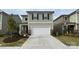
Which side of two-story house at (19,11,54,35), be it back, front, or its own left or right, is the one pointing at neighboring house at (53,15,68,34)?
left

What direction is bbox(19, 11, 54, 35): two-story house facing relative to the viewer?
toward the camera

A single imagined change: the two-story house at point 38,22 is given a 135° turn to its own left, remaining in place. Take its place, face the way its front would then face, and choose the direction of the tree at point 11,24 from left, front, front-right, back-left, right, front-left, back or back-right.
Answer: back-left

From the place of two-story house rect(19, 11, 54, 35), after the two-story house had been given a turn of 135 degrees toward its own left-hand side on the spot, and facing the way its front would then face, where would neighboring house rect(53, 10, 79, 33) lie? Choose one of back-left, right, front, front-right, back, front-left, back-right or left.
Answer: front-right

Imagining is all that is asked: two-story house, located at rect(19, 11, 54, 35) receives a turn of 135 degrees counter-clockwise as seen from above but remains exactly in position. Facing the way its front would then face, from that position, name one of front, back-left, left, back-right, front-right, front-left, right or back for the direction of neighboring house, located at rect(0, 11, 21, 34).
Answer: back-left
